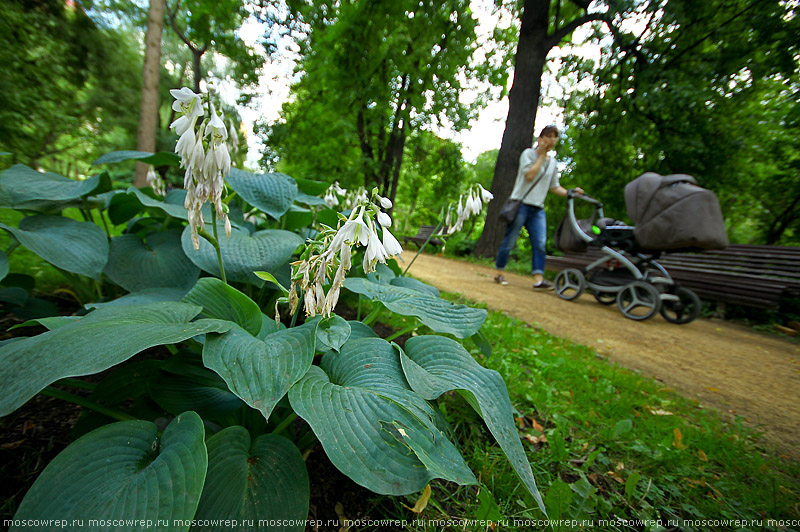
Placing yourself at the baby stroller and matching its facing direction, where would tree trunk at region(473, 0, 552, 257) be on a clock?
The tree trunk is roughly at 6 o'clock from the baby stroller.

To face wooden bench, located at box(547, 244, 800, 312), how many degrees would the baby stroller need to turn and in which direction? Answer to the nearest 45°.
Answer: approximately 90° to its left

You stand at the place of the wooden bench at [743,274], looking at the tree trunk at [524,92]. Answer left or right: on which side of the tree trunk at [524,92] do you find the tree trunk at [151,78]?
left

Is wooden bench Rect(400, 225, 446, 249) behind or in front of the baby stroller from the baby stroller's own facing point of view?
behind
